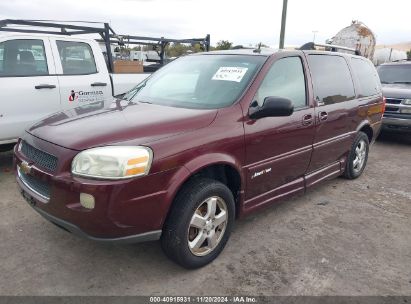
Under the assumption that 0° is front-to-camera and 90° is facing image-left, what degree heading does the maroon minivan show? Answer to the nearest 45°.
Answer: approximately 45°

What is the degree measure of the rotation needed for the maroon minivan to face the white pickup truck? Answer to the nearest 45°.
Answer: approximately 90° to its right
